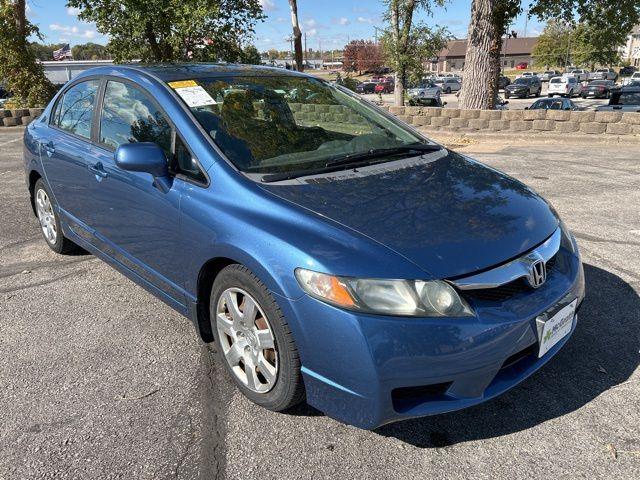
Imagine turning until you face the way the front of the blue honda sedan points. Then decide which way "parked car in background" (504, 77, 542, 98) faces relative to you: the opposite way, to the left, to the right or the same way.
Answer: to the right

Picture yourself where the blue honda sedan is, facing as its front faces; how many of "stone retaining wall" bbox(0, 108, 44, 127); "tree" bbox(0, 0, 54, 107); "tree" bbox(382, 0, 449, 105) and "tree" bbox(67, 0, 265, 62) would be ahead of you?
0

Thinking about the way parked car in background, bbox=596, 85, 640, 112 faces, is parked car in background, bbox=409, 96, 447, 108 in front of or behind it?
in front

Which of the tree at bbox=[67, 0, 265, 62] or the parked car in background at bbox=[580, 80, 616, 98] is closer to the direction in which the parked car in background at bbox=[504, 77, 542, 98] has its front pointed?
the tree

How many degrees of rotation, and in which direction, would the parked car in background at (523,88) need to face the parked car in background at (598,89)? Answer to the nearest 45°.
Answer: approximately 135° to its left

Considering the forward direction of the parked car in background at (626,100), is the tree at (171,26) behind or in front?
in front

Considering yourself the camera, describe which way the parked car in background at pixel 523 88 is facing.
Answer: facing the viewer and to the left of the viewer

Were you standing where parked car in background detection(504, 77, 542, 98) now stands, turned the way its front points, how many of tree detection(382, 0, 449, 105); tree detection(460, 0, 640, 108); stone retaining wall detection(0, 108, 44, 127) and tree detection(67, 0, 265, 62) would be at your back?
0

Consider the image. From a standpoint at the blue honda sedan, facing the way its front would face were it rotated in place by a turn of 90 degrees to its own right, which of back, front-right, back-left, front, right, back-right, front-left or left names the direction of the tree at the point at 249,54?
back-right

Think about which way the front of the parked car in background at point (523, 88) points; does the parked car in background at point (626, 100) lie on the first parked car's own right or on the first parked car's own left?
on the first parked car's own left

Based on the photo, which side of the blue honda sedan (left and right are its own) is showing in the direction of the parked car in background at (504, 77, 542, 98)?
left

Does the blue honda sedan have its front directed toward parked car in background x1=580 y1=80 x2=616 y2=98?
no

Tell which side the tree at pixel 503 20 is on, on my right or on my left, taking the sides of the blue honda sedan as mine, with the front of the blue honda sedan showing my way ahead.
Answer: on my left
